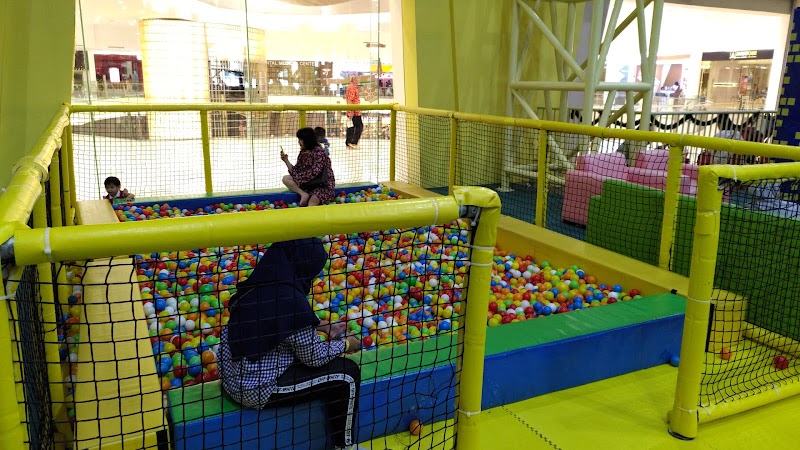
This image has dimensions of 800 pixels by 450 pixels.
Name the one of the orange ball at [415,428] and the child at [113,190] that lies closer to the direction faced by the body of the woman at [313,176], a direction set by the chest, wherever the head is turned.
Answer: the child

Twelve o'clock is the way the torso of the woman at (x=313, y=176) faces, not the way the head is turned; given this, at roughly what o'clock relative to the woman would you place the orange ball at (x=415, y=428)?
The orange ball is roughly at 9 o'clock from the woman.

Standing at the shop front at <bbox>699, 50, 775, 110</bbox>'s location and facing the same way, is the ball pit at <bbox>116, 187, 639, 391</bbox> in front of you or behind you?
in front

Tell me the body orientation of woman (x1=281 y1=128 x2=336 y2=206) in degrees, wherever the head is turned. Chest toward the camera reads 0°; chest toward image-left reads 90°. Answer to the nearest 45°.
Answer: approximately 90°

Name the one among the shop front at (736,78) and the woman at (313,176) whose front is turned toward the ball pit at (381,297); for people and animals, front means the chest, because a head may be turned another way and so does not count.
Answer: the shop front

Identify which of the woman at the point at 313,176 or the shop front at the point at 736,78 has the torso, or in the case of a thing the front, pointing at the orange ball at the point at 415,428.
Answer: the shop front

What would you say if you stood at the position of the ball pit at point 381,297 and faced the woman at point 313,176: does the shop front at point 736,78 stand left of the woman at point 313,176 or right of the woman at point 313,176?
right

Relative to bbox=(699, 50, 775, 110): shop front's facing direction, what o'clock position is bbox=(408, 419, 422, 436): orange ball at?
The orange ball is roughly at 12 o'clock from the shop front.

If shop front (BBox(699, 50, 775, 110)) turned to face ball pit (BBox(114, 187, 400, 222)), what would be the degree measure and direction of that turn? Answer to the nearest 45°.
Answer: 0° — it already faces it

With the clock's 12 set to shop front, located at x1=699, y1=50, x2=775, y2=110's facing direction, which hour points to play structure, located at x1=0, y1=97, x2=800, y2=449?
The play structure is roughly at 12 o'clock from the shop front.

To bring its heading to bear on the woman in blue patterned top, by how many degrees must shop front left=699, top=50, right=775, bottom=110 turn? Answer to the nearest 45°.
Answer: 0° — it already faces them

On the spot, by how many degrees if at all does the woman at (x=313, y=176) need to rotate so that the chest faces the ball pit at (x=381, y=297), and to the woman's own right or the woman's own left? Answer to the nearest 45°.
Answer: approximately 90° to the woman's own left

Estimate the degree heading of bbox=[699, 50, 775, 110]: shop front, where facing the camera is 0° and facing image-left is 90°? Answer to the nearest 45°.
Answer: approximately 0°

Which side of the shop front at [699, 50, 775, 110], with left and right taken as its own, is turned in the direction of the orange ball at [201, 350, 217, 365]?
front
